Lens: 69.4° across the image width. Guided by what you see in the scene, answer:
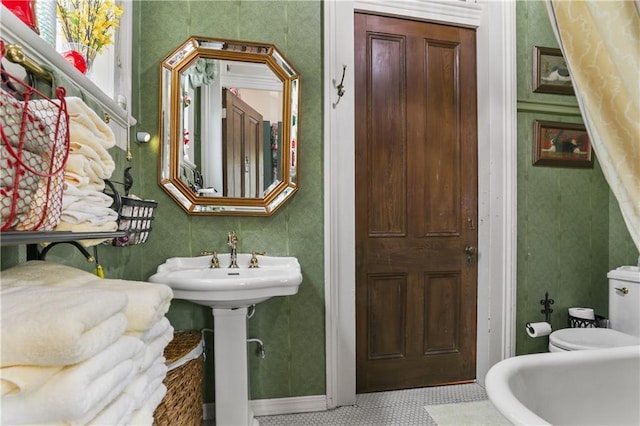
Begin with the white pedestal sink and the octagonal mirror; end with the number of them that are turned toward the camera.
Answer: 2

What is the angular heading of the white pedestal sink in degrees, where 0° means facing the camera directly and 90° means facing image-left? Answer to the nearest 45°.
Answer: approximately 0°

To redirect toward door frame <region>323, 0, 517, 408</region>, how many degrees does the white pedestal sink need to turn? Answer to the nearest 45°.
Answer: approximately 90° to its left

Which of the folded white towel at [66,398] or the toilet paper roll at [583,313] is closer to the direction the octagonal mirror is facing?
the folded white towel

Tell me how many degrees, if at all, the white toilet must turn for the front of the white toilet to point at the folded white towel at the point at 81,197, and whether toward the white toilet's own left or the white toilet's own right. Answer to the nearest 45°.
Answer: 0° — it already faces it

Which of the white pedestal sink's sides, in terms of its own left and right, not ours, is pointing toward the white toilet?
left

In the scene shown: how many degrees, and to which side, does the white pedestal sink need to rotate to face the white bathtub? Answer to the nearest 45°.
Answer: approximately 45° to its left
